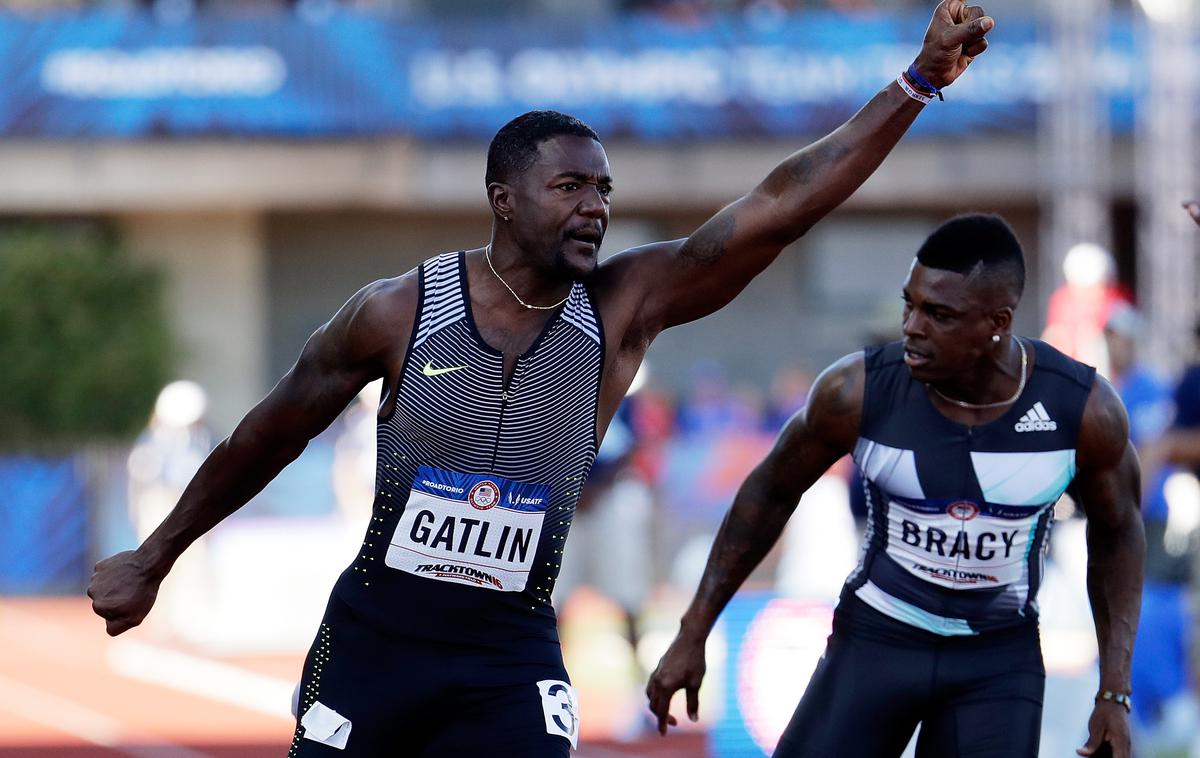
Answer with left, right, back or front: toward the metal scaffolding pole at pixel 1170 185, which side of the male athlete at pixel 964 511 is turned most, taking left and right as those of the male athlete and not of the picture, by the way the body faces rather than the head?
back

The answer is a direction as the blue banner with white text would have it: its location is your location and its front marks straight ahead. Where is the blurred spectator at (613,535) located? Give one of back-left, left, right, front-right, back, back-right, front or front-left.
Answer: front

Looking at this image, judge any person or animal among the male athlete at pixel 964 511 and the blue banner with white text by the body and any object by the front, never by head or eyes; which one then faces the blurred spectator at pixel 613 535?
the blue banner with white text

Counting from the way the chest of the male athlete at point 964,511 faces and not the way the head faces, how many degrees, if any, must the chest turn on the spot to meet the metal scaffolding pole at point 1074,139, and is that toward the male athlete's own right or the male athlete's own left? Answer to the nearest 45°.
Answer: approximately 180°

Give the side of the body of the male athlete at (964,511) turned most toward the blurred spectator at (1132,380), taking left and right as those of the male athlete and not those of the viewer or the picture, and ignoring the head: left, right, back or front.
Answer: back

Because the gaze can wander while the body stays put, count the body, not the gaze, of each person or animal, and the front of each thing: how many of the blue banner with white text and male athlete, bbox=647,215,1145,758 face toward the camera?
2

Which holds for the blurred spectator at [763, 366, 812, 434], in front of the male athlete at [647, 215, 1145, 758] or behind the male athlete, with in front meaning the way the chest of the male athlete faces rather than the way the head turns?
behind

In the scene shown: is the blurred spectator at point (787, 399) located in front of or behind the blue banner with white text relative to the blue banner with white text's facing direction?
in front

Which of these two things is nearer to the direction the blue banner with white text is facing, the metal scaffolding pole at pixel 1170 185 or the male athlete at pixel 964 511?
the male athlete

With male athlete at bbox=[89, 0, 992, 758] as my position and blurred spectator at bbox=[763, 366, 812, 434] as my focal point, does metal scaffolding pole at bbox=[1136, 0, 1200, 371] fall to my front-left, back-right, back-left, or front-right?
front-right

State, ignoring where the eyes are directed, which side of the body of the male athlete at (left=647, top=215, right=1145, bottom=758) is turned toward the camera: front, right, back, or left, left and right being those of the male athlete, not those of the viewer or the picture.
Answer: front

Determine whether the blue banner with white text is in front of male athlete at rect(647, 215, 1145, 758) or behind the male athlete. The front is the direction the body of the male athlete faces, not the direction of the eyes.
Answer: behind

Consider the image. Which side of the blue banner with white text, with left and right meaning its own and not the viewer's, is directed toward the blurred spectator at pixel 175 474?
front

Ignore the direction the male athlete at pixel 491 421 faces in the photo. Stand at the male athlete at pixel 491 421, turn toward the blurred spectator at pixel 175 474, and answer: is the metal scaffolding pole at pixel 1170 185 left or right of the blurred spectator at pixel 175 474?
right

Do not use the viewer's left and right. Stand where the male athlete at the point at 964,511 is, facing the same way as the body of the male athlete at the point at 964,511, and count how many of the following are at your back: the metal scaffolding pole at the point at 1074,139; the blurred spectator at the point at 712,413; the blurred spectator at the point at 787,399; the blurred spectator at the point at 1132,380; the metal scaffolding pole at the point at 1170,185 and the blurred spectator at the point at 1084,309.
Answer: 6

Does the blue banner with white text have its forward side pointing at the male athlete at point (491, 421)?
yes

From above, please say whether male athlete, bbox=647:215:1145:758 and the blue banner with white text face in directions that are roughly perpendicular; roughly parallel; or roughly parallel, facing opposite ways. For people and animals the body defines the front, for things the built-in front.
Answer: roughly parallel

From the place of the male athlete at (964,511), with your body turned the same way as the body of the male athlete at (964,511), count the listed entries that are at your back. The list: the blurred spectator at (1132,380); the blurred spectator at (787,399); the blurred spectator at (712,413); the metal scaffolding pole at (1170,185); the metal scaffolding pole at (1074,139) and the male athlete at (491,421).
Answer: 5

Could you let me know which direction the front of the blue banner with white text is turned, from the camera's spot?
facing the viewer

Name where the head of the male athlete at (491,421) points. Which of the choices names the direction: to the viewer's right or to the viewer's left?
to the viewer's right

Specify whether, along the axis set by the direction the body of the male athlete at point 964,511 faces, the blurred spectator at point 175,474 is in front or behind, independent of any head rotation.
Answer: behind
